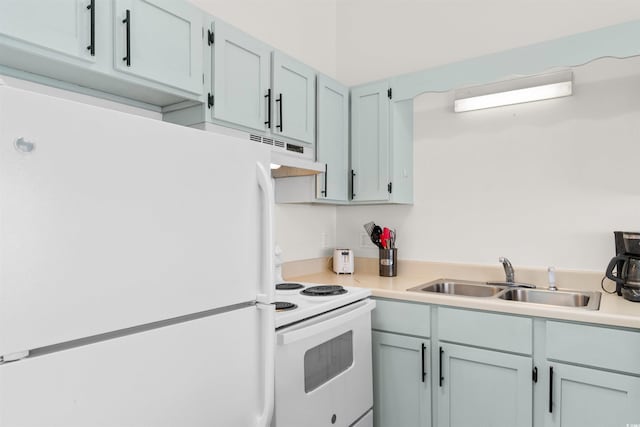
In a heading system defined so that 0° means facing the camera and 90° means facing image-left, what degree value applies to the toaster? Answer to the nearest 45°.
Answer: approximately 0°

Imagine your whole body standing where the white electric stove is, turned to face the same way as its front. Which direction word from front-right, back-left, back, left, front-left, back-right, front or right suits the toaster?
back-left

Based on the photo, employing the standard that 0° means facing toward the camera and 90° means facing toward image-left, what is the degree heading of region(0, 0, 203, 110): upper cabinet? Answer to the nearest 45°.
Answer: approximately 315°

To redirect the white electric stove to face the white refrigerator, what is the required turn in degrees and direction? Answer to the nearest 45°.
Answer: approximately 90° to its right

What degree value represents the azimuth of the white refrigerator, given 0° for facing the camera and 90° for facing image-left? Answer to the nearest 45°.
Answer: approximately 315°

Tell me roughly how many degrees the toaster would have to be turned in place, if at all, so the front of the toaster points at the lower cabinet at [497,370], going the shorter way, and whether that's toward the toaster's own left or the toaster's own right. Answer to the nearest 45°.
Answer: approximately 45° to the toaster's own left

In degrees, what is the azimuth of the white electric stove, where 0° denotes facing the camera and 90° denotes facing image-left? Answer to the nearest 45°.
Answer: approximately 315°

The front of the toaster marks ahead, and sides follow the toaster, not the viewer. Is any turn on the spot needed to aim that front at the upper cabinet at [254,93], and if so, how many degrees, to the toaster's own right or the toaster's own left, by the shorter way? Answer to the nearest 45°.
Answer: approximately 45° to the toaster's own right
